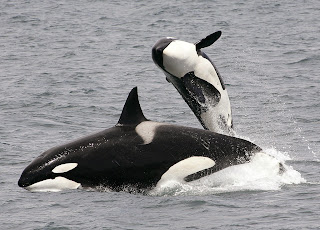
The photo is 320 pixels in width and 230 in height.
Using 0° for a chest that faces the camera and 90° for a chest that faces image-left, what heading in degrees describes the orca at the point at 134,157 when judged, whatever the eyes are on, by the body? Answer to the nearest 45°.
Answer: approximately 90°

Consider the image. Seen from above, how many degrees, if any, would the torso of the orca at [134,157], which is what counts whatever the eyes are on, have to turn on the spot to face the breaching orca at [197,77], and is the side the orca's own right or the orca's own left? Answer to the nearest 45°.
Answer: approximately 135° to the orca's own right
